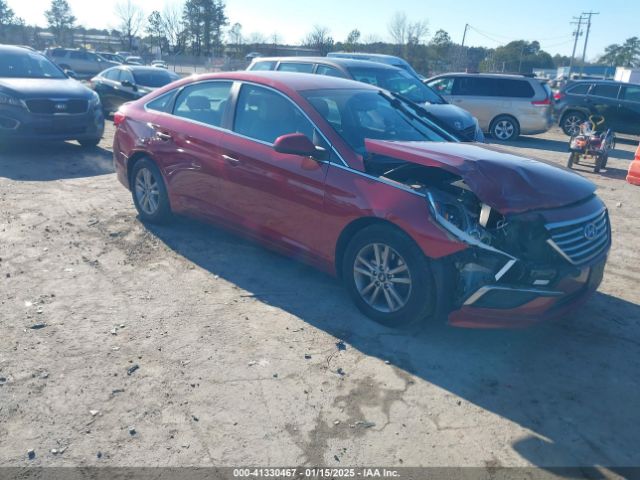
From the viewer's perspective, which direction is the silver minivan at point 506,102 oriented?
to the viewer's left

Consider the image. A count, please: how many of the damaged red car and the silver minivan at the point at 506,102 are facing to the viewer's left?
1

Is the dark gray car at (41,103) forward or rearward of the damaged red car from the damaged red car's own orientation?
rearward

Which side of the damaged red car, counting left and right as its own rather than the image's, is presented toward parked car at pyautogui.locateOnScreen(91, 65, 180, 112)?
back

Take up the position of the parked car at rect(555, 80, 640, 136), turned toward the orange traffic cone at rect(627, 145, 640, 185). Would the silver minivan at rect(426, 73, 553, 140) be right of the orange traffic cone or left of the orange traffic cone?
right

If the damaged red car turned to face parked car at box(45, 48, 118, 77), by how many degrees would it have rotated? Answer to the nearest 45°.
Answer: approximately 180°

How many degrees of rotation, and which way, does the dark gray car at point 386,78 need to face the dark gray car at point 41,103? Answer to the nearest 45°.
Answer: approximately 135° to its right

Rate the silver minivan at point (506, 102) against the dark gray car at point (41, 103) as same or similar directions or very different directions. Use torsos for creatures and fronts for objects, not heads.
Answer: very different directions
